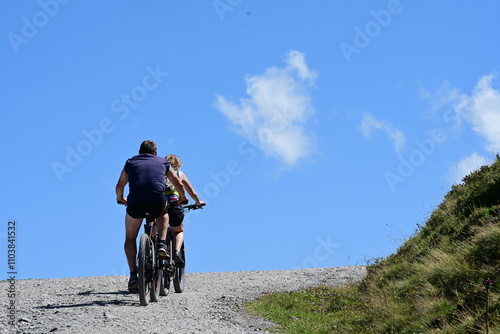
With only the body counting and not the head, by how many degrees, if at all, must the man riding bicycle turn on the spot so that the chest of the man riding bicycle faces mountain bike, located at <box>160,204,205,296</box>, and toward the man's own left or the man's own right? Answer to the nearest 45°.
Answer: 0° — they already face it

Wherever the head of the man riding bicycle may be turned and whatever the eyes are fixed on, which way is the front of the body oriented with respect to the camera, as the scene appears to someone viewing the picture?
away from the camera

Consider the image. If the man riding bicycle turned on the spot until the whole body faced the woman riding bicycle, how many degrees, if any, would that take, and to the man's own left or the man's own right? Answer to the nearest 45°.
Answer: approximately 45° to the man's own right
